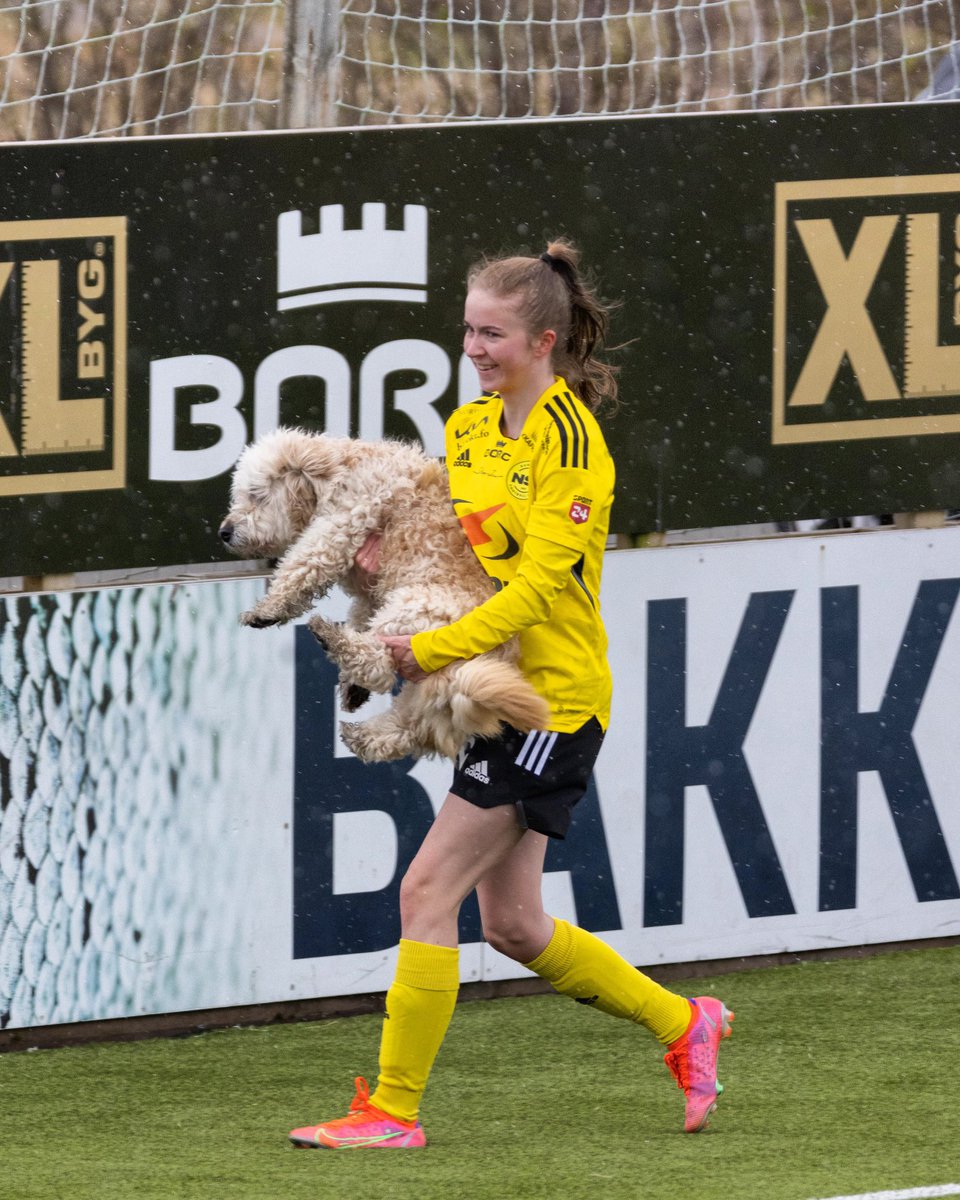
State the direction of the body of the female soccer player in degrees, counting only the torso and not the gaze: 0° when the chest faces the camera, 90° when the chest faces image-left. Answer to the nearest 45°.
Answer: approximately 45°

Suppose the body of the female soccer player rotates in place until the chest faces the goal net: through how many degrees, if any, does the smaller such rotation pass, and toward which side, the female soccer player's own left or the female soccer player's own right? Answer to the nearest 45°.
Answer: approximately 135° to the female soccer player's own right
